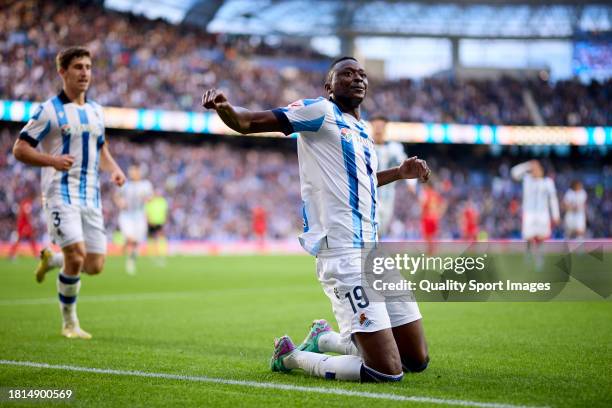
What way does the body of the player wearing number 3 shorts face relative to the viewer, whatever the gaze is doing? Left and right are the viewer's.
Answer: facing the viewer and to the right of the viewer

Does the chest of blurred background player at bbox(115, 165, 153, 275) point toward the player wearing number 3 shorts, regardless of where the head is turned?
yes

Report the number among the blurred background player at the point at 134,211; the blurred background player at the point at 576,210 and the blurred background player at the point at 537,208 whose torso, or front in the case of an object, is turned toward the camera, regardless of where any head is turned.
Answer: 3

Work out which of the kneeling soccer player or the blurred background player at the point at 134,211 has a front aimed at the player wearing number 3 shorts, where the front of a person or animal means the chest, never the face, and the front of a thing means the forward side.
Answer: the blurred background player

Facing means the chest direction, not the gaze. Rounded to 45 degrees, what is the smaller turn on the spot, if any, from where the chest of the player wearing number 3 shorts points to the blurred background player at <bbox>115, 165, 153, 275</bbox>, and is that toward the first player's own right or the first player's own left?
approximately 135° to the first player's own left

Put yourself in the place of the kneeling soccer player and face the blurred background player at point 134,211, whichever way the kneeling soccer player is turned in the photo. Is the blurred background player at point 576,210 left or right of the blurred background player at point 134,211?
right

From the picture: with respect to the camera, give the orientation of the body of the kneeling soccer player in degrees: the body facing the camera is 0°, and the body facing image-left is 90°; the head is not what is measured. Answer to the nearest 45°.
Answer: approximately 315°

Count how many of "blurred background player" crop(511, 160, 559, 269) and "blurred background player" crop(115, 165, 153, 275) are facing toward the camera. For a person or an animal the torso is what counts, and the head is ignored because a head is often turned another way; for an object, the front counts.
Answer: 2
